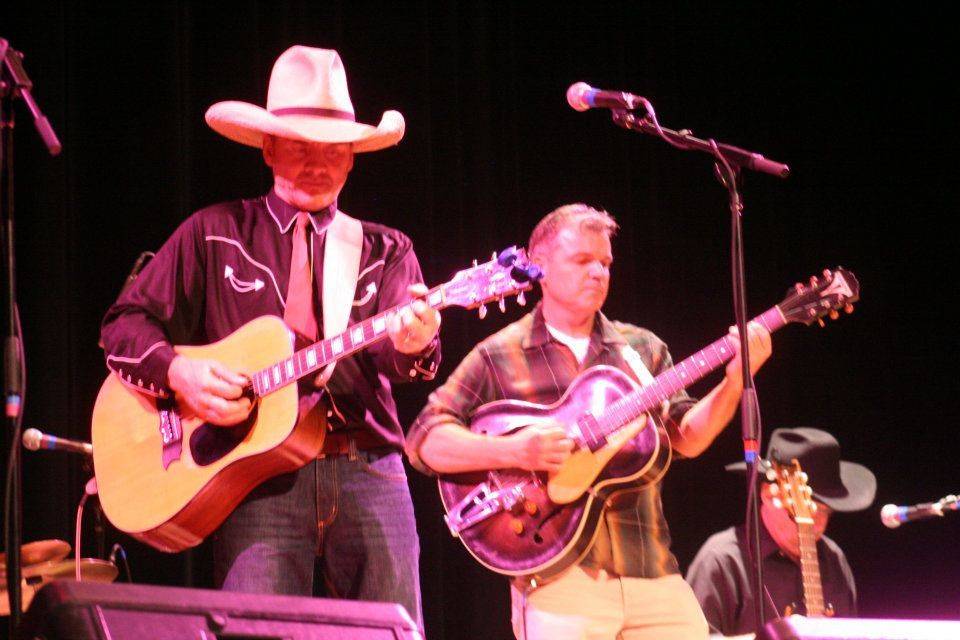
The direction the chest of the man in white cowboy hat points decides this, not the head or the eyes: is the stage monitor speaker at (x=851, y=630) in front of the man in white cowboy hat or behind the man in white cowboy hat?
in front

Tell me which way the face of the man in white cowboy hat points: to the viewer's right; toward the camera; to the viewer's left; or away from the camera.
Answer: toward the camera

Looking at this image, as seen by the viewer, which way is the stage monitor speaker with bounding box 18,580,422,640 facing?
away from the camera

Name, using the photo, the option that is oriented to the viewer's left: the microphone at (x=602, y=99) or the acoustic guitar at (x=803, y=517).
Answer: the microphone

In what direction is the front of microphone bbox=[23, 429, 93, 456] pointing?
to the viewer's left

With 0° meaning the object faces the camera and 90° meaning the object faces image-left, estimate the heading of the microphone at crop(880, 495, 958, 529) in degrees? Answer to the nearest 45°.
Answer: approximately 90°

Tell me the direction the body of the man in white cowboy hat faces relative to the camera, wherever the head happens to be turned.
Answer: toward the camera

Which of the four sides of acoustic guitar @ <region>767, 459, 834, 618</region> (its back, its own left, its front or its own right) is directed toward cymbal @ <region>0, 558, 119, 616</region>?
right

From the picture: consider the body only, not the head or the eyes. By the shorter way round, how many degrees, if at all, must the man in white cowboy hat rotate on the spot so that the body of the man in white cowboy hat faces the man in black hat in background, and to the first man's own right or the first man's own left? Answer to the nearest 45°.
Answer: approximately 135° to the first man's own left

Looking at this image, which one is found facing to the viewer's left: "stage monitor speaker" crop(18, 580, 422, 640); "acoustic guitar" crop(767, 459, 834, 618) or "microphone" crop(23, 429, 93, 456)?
the microphone

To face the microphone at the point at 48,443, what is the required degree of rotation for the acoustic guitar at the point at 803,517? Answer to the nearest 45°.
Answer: approximately 90° to its right

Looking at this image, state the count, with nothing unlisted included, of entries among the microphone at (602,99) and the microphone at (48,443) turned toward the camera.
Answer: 0

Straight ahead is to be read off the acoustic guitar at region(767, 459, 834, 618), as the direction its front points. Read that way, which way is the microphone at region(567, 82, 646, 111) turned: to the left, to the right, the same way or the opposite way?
to the right

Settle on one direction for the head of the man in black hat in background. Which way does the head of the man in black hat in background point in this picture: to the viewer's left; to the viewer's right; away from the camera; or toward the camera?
toward the camera

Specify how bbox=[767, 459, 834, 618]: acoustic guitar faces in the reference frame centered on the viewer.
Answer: facing the viewer

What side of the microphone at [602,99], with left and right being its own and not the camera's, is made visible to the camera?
left
